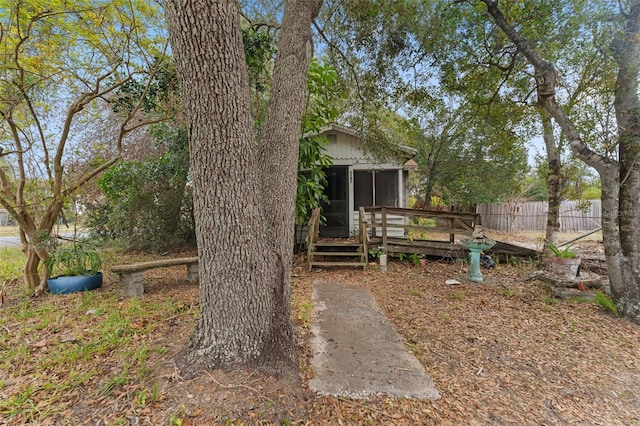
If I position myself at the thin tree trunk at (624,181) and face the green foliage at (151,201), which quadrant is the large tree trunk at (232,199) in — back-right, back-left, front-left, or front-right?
front-left

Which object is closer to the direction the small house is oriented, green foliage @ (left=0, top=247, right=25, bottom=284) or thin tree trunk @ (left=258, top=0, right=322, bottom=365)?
the thin tree trunk

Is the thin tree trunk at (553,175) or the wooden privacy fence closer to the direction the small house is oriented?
the thin tree trunk

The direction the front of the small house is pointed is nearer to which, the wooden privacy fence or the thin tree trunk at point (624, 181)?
the thin tree trunk

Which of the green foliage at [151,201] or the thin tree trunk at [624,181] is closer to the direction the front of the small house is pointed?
the thin tree trunk

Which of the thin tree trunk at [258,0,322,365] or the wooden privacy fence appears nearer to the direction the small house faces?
the thin tree trunk

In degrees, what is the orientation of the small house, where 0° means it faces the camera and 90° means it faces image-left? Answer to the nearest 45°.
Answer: approximately 0°

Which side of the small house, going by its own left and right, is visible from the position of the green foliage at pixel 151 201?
right

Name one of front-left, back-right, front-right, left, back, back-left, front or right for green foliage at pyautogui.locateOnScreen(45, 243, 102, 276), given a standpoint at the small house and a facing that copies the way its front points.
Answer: front-right

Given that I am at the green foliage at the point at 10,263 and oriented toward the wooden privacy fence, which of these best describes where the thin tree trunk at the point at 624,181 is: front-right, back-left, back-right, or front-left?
front-right

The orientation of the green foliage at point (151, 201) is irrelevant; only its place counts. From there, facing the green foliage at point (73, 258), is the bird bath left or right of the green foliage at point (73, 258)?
left

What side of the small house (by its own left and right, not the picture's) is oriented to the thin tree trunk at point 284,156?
front

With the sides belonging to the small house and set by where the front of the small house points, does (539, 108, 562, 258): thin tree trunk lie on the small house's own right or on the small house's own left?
on the small house's own left
